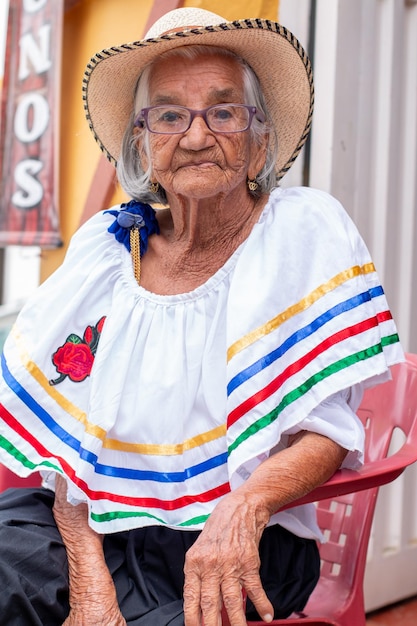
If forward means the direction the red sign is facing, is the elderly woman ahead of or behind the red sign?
ahead

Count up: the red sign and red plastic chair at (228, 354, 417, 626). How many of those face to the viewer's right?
0

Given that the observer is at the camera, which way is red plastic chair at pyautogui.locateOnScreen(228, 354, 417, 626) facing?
facing the viewer and to the left of the viewer

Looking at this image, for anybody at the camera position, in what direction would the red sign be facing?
facing the viewer

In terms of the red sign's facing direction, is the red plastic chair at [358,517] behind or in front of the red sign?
in front
